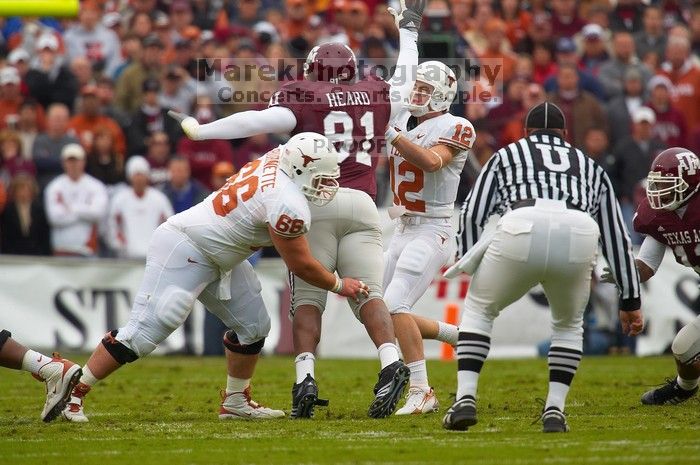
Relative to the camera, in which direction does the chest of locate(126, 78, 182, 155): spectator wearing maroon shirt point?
toward the camera

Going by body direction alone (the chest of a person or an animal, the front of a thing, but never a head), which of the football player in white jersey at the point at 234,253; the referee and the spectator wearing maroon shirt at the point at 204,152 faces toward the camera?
the spectator wearing maroon shirt

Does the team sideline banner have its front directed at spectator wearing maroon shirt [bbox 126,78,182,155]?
no

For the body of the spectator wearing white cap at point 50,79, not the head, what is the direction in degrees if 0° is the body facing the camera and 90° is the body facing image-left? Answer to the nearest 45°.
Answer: approximately 0°

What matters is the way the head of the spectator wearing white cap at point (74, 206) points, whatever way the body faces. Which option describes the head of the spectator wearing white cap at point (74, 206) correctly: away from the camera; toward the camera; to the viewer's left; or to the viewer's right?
toward the camera

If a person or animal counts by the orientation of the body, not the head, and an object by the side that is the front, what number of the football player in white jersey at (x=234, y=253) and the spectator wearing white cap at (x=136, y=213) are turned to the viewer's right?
1

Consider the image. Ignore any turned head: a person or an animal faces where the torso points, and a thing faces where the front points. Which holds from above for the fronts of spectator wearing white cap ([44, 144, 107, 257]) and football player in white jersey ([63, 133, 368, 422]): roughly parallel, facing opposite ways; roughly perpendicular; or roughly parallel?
roughly perpendicular

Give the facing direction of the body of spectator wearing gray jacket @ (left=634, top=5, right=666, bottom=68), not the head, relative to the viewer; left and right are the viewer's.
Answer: facing the viewer

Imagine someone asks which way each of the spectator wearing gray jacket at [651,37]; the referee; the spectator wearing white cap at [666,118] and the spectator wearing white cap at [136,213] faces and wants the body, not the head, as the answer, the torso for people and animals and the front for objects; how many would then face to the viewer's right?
0

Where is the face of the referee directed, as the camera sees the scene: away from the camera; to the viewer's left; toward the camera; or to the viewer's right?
away from the camera

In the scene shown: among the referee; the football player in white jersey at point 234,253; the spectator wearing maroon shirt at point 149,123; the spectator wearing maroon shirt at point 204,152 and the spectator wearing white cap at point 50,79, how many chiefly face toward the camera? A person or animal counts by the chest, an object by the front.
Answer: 3

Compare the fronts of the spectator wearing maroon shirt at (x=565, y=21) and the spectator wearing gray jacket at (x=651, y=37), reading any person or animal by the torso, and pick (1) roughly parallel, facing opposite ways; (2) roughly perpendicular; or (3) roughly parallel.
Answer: roughly parallel

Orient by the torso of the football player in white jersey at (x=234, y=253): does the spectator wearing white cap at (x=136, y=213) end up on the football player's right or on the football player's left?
on the football player's left

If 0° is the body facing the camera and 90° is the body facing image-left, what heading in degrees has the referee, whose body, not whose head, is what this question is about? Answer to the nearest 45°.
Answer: approximately 180°

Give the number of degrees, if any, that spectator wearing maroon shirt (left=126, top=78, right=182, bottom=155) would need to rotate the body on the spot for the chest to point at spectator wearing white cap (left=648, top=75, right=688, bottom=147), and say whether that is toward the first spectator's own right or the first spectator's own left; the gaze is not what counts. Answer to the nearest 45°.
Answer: approximately 90° to the first spectator's own left

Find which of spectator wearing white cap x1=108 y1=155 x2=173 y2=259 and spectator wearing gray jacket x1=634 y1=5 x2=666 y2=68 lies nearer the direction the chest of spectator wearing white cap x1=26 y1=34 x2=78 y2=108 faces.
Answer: the spectator wearing white cap

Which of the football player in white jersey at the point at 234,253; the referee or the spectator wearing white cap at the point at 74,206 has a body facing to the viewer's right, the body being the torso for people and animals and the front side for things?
the football player in white jersey

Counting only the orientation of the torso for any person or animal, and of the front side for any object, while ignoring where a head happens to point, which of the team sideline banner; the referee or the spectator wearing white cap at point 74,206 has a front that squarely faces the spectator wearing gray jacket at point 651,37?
the referee

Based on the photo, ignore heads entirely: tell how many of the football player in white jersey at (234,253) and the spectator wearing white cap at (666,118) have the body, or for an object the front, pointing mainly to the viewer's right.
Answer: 1
